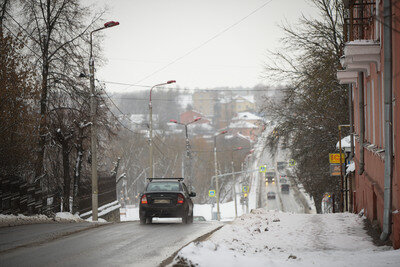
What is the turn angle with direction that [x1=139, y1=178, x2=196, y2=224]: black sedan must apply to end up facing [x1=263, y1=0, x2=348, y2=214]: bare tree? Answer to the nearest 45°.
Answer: approximately 45° to its right

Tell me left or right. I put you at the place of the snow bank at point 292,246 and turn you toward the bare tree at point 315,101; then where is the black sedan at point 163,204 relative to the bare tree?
left

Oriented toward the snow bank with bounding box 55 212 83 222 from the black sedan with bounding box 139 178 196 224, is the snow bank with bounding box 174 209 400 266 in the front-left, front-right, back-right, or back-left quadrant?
back-left

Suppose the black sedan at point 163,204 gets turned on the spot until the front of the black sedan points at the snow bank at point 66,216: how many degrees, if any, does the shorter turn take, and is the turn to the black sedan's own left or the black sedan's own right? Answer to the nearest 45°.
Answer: approximately 45° to the black sedan's own left

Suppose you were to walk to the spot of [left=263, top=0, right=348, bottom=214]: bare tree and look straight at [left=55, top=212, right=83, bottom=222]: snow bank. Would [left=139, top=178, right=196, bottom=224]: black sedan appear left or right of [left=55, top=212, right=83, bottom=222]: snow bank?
left

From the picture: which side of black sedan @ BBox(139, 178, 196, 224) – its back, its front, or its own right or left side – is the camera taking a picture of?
back

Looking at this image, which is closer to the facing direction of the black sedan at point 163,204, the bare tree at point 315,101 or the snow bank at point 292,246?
the bare tree

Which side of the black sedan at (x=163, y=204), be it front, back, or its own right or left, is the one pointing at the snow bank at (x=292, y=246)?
back

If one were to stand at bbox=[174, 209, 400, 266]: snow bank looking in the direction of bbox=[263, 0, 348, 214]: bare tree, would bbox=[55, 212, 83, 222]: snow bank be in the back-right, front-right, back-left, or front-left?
front-left
